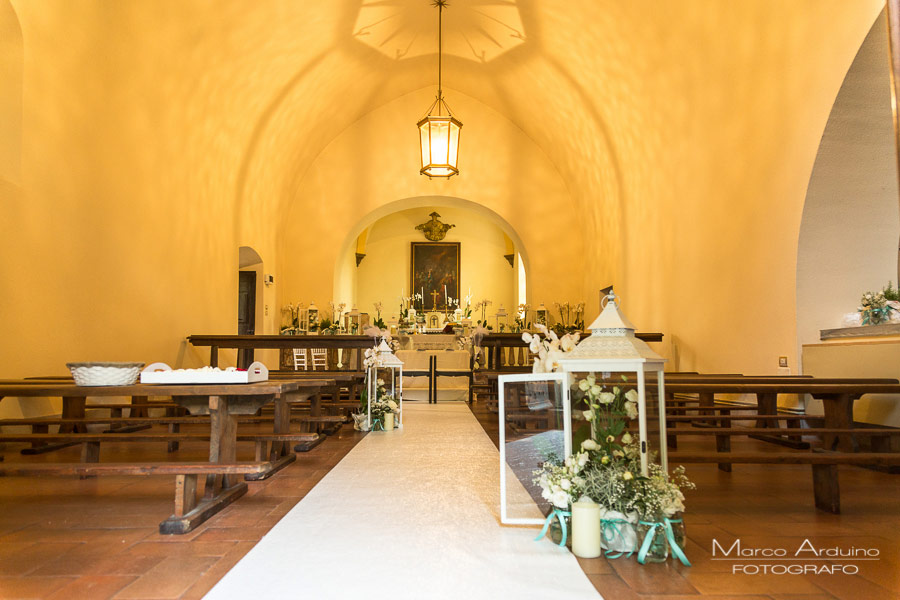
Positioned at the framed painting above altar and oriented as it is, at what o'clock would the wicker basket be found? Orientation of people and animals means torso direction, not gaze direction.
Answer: The wicker basket is roughly at 12 o'clock from the framed painting above altar.

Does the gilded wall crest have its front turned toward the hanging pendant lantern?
yes

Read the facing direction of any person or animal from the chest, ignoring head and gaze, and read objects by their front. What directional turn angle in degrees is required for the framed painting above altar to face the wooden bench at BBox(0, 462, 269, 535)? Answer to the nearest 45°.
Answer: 0° — it already faces it

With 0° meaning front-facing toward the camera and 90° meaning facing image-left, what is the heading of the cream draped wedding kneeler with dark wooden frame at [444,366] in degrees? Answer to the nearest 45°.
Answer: approximately 180°

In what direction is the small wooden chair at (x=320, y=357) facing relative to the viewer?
away from the camera

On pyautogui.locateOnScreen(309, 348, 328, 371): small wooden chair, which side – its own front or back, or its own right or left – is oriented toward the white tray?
back

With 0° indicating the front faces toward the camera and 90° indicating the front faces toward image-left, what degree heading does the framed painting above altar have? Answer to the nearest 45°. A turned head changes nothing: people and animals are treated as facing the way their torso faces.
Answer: approximately 0°

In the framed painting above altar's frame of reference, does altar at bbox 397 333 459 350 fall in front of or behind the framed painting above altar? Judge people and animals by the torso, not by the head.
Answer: in front

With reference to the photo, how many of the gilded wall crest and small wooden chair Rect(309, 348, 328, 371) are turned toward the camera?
1
